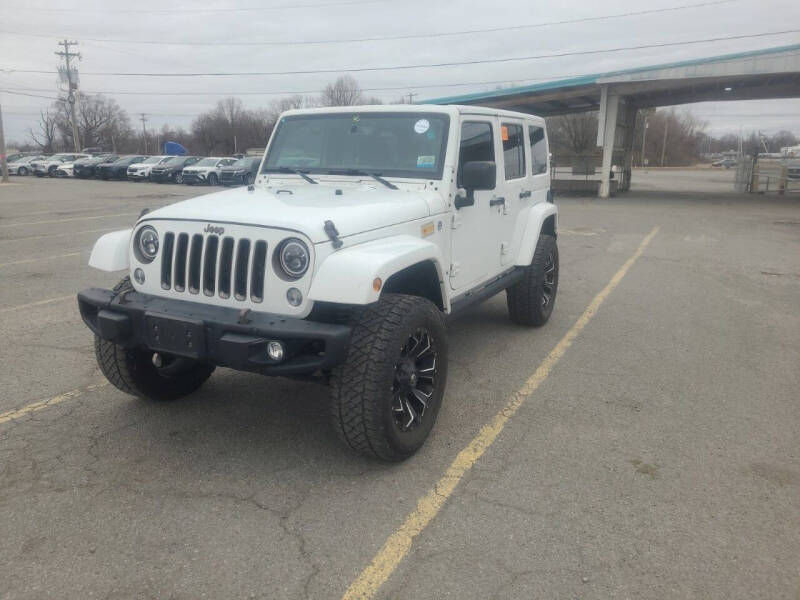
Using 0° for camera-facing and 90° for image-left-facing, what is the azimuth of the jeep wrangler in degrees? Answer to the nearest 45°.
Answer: approximately 45°

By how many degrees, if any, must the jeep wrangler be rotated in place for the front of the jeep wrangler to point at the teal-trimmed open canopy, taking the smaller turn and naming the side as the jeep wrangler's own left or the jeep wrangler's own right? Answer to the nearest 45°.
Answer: approximately 180°
